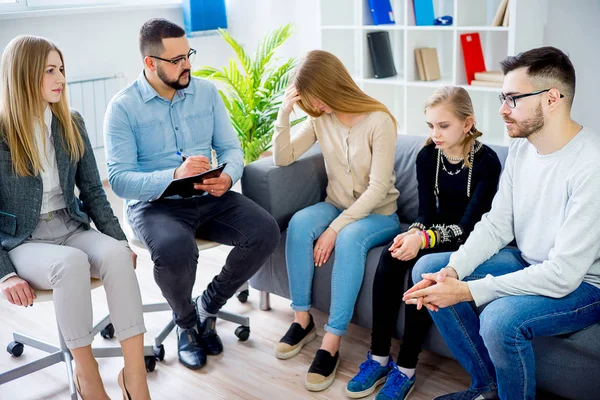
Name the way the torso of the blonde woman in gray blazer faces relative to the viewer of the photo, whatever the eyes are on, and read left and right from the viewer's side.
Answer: facing the viewer and to the right of the viewer

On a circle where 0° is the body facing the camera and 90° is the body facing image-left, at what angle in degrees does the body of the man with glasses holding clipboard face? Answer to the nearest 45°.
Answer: approximately 315°

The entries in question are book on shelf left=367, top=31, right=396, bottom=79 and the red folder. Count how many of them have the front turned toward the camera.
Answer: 2

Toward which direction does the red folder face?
toward the camera

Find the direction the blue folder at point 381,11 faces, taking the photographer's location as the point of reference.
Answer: facing the viewer

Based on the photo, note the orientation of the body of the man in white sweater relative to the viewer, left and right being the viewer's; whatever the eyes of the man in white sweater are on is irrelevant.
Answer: facing the viewer and to the left of the viewer

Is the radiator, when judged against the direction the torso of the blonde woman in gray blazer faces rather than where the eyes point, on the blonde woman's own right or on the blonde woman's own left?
on the blonde woman's own left

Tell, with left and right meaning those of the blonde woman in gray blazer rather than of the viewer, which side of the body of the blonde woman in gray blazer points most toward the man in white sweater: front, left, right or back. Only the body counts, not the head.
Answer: front

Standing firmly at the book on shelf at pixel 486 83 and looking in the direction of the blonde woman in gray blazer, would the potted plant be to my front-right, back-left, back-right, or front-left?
front-right

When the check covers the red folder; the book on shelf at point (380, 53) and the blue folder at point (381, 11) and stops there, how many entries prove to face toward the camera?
3

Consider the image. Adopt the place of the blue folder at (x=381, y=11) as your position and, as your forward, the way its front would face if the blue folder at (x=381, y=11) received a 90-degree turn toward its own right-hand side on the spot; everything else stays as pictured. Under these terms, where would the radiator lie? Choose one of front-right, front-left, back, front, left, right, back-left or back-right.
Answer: front

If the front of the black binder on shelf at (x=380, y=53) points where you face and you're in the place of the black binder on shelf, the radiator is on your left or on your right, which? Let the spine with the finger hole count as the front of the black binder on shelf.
on your right

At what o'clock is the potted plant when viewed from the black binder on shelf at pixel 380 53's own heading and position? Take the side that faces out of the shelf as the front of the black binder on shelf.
The potted plant is roughly at 2 o'clock from the black binder on shelf.

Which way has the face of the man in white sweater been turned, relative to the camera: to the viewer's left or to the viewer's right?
to the viewer's left

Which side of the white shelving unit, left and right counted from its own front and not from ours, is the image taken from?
front

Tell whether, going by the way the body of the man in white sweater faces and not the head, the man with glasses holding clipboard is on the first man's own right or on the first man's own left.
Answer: on the first man's own right

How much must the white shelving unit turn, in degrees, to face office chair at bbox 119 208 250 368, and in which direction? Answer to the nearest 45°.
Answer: approximately 45° to its right
